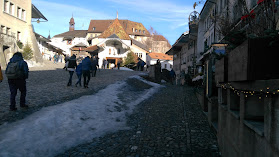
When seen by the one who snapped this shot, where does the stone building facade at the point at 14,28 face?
facing the viewer and to the right of the viewer

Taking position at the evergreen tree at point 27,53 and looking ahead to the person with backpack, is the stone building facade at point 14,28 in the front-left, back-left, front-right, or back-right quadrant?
back-right

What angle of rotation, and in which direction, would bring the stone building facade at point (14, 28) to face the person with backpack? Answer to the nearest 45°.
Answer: approximately 45° to its right
